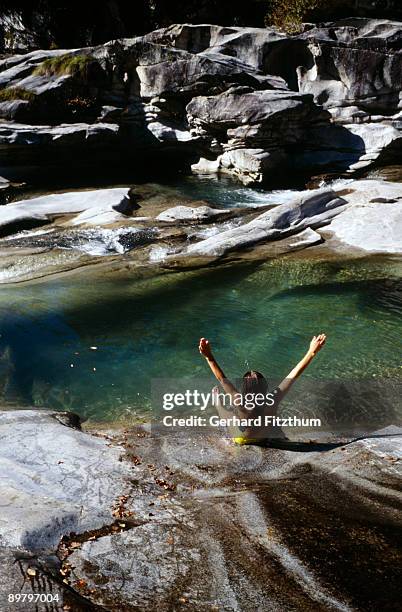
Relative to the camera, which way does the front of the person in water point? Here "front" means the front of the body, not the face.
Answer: away from the camera

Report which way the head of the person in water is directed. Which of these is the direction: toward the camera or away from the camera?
away from the camera

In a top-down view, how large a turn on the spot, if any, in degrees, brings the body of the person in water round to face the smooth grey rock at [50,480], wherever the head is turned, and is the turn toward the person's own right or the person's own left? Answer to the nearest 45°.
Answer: approximately 135° to the person's own left

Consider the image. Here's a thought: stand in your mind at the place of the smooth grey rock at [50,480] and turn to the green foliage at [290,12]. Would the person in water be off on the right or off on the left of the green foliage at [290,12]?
right

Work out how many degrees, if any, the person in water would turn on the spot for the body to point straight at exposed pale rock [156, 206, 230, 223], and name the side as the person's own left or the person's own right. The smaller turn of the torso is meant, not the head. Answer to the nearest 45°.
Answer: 0° — they already face it
